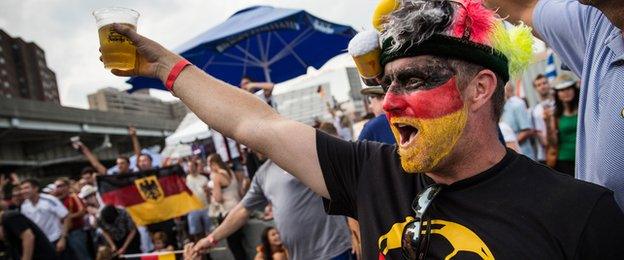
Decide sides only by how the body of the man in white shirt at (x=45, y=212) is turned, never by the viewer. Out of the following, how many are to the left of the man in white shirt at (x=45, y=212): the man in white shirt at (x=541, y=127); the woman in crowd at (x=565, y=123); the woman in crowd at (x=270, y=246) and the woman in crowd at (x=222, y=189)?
4

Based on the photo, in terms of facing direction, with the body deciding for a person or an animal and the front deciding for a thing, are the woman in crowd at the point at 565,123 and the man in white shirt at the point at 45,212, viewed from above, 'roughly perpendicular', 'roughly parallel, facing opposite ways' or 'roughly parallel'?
roughly parallel

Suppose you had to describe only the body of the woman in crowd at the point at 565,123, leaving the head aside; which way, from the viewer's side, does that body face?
toward the camera

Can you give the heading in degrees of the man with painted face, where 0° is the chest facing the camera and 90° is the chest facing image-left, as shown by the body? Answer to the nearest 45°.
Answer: approximately 45°

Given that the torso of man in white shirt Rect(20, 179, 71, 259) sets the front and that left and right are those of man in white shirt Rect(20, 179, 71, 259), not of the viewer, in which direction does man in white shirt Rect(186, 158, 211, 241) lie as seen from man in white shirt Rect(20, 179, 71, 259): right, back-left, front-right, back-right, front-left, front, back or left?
back-left

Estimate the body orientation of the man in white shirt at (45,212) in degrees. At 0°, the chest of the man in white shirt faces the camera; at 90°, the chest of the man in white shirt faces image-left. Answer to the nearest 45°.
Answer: approximately 45°

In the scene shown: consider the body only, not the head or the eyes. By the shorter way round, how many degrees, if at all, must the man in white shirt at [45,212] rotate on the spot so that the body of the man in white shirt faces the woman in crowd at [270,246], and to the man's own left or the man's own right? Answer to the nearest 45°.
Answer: approximately 90° to the man's own left

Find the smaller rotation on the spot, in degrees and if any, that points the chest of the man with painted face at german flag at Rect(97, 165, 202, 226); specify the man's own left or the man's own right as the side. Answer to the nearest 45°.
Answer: approximately 90° to the man's own right

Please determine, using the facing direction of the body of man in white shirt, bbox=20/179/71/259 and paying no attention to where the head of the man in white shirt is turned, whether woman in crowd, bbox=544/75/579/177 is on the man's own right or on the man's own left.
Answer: on the man's own left

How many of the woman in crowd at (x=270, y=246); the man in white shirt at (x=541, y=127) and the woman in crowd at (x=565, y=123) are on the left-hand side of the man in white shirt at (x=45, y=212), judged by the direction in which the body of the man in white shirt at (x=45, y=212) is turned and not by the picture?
3

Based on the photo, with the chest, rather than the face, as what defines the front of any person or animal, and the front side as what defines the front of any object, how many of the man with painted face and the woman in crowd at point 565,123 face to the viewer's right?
0

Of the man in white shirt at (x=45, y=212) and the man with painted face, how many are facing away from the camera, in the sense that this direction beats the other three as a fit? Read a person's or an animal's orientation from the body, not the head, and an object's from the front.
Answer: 0

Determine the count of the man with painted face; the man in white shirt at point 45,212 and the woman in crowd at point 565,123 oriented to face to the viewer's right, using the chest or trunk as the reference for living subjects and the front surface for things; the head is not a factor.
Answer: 0

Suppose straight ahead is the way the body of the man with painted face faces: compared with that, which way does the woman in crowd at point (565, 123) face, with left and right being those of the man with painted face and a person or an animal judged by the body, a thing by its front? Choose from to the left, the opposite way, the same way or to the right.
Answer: the same way

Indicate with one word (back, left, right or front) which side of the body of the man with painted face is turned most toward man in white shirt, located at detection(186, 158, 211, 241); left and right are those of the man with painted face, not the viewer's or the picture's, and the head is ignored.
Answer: right
